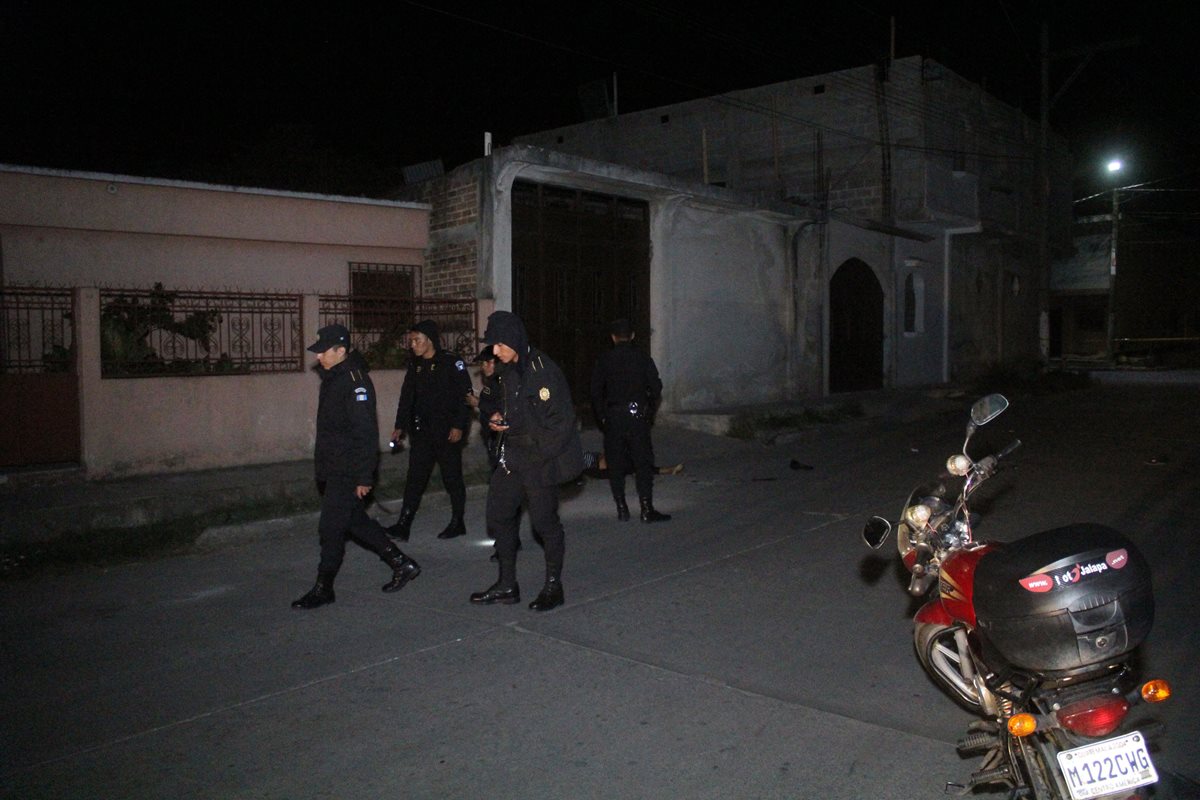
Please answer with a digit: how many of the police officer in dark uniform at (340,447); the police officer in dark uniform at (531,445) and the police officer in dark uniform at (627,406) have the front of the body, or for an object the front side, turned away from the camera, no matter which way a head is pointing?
1

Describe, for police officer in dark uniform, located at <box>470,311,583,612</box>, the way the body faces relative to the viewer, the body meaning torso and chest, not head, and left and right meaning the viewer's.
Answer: facing to the left of the viewer

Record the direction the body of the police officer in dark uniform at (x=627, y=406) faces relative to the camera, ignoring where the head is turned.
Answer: away from the camera

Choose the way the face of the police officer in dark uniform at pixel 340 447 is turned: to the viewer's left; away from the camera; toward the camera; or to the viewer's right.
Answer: to the viewer's left

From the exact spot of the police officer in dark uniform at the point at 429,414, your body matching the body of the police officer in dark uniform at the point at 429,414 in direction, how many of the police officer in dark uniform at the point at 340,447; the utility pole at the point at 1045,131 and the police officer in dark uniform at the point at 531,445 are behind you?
1

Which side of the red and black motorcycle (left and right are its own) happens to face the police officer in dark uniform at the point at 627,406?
front

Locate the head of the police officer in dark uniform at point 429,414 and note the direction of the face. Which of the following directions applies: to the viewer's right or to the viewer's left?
to the viewer's left

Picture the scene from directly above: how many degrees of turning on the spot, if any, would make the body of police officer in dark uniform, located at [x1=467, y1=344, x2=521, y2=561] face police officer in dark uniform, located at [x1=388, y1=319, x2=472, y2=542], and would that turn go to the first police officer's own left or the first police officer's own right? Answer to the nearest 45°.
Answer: approximately 90° to the first police officer's own right

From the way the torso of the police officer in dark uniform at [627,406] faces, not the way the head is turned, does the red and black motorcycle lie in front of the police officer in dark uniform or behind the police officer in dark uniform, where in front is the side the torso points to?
behind

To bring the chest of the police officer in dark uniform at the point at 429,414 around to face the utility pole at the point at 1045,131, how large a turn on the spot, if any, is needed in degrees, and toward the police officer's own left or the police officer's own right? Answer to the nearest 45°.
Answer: approximately 180°

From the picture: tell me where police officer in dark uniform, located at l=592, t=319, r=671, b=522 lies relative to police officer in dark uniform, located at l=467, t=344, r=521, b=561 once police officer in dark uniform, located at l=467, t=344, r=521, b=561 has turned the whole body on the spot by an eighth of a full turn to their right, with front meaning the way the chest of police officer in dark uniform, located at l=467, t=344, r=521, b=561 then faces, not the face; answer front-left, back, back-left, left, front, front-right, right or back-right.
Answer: back-right

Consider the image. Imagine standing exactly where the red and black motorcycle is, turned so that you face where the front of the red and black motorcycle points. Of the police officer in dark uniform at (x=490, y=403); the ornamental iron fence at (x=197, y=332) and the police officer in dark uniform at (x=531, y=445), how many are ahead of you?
3

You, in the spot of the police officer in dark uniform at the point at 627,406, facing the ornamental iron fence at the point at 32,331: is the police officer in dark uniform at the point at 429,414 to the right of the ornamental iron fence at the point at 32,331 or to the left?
left

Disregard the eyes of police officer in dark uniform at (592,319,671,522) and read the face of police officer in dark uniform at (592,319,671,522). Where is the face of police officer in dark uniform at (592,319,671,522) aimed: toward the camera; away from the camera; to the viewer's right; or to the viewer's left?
away from the camera

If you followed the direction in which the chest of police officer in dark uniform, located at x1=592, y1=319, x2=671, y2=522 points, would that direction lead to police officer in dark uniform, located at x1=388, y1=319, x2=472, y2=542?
no

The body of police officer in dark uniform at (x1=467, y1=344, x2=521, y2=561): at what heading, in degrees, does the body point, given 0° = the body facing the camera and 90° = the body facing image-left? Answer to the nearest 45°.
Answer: approximately 45°

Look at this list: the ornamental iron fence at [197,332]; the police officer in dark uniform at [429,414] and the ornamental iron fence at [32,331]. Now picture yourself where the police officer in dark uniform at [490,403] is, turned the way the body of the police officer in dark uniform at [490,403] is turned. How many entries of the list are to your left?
0

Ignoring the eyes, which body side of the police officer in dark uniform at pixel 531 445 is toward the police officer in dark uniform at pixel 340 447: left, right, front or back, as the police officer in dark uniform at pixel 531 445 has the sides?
front
